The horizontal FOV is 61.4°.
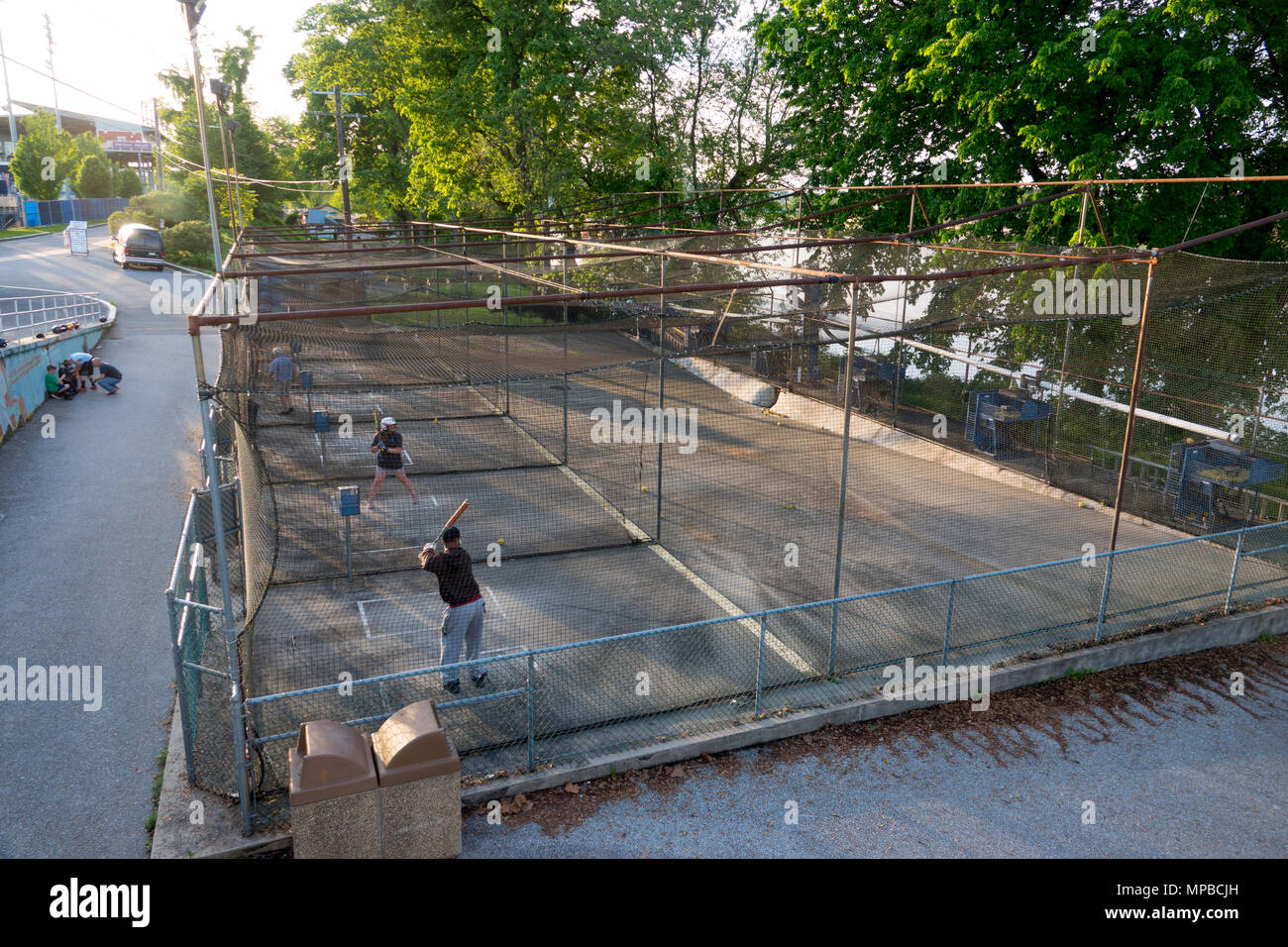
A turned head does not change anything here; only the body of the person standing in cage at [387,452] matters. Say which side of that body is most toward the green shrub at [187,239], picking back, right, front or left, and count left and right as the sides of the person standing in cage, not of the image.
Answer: back

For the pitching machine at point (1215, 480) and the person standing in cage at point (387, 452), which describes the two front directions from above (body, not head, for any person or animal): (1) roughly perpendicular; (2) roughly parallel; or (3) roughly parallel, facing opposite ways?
roughly perpendicular

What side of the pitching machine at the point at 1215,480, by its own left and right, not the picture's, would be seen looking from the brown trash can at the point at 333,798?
front

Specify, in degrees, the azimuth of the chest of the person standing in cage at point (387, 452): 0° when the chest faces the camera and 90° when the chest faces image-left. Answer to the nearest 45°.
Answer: approximately 0°

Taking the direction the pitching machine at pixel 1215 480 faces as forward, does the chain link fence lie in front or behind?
in front

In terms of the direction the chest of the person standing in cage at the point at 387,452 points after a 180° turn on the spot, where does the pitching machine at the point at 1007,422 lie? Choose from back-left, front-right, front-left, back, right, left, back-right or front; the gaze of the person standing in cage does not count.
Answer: right

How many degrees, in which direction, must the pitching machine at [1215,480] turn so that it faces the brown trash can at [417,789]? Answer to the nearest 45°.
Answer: approximately 45° to its left

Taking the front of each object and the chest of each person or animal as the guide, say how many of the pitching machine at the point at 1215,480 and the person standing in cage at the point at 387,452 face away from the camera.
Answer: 0

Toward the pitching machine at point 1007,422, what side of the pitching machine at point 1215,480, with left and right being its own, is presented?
right

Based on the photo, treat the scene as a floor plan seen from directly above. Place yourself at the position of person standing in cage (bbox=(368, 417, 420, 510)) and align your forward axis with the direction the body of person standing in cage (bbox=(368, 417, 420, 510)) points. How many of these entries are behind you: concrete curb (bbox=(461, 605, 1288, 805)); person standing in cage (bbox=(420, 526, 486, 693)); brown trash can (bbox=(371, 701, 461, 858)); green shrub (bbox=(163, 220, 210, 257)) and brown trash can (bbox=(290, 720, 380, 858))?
1

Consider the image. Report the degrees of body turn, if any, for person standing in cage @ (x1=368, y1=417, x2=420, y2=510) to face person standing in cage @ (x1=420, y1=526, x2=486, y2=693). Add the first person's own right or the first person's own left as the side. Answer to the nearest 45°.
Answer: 0° — they already face them

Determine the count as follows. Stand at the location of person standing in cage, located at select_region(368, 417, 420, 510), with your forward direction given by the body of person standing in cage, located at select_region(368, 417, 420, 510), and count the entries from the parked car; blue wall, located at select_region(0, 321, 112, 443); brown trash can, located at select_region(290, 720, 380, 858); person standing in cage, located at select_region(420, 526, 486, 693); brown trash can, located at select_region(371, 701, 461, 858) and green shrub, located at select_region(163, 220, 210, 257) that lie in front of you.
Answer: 3

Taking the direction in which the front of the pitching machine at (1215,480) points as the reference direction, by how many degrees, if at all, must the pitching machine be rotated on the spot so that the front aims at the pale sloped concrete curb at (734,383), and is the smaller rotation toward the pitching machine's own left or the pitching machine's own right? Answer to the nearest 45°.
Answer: approximately 90° to the pitching machine's own right
